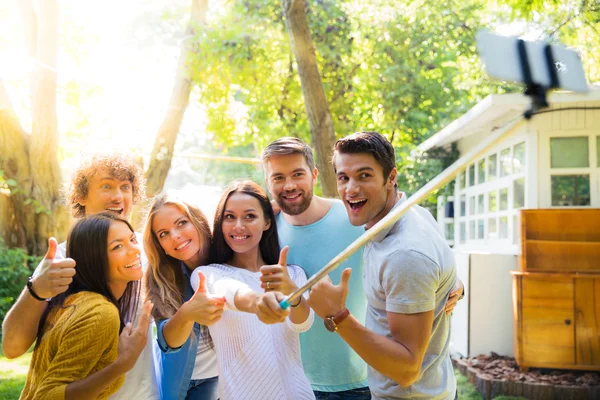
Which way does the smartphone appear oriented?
away from the camera

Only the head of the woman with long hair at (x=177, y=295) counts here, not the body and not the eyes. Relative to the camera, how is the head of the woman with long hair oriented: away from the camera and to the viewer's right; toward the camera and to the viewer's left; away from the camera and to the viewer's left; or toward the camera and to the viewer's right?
toward the camera and to the viewer's right

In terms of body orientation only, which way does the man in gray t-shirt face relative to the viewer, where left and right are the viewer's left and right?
facing to the left of the viewer

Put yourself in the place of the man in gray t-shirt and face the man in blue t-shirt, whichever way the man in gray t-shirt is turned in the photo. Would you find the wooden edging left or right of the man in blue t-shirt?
right

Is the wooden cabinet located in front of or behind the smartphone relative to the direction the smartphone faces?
in front

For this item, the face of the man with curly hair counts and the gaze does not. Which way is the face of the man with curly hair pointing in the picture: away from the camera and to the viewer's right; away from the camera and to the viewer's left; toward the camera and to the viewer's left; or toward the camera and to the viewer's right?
toward the camera and to the viewer's right

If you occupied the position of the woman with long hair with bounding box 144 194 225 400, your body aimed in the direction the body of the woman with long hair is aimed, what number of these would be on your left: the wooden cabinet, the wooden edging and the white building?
3

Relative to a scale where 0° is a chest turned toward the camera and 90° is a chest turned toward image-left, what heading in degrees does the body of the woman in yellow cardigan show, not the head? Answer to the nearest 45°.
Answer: approximately 270°

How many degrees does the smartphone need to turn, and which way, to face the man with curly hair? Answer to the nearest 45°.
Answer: approximately 90° to its left

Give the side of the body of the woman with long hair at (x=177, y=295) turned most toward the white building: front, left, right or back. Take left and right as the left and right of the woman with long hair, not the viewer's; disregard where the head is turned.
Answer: left
